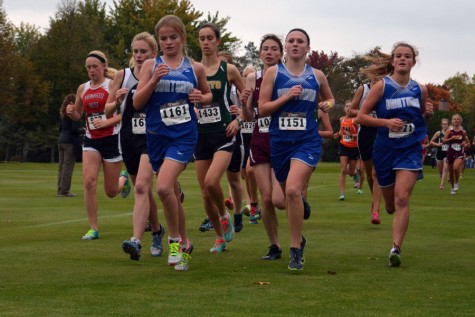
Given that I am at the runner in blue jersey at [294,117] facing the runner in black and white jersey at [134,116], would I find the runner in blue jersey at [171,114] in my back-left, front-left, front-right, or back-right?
front-left

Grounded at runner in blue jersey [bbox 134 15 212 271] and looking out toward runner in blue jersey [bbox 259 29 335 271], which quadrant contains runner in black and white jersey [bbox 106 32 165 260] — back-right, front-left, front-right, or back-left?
back-left

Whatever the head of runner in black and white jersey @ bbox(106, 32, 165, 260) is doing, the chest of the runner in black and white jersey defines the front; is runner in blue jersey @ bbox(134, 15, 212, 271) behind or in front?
in front

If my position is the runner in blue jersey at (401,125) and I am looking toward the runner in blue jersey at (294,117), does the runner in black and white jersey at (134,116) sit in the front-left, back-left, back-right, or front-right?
front-right

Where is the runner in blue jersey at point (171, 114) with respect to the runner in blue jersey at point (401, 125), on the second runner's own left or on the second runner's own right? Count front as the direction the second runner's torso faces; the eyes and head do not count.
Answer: on the second runner's own right

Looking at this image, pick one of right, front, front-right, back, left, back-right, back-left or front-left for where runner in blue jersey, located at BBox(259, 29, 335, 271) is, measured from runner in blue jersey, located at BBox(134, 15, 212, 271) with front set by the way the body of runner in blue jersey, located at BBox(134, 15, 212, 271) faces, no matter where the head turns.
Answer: left

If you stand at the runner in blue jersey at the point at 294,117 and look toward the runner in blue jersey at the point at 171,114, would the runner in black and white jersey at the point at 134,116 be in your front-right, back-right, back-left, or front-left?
front-right

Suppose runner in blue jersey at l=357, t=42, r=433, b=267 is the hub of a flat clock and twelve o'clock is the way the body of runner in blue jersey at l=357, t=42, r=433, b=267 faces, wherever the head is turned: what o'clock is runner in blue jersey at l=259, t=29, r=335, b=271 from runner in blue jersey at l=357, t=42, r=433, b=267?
runner in blue jersey at l=259, t=29, r=335, b=271 is roughly at 2 o'clock from runner in blue jersey at l=357, t=42, r=433, b=267.

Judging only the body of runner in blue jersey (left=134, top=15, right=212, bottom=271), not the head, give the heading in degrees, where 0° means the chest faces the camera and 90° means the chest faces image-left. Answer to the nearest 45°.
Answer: approximately 0°

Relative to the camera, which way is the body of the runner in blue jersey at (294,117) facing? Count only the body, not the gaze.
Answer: toward the camera

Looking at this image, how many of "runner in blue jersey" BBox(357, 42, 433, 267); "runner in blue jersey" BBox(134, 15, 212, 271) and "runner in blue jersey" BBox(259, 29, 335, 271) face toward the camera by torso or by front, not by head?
3

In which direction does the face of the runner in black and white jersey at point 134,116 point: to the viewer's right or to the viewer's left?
to the viewer's left
